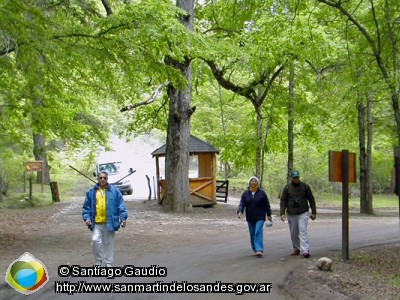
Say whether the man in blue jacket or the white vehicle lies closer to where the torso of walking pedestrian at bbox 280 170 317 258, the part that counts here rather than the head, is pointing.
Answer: the man in blue jacket

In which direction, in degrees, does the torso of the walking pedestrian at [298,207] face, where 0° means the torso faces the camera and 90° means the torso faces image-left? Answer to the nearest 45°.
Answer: approximately 0°

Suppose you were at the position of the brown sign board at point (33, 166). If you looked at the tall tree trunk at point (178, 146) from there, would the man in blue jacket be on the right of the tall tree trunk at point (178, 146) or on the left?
right

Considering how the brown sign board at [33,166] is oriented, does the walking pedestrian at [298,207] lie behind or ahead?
ahead

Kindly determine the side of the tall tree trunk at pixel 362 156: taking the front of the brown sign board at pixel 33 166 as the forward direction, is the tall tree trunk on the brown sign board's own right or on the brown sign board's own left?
on the brown sign board's own left

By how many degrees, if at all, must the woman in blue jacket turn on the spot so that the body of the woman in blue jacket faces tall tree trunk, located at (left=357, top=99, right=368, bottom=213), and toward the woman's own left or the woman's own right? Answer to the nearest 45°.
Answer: approximately 180°

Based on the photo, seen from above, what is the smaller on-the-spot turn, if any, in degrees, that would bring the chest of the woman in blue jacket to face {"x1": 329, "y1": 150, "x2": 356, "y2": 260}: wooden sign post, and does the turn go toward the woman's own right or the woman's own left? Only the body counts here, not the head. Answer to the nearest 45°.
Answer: approximately 90° to the woman's own left

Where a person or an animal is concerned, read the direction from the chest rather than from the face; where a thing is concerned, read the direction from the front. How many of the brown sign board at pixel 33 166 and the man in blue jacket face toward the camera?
2

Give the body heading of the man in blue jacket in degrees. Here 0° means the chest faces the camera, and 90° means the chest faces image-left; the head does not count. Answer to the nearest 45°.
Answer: approximately 0°

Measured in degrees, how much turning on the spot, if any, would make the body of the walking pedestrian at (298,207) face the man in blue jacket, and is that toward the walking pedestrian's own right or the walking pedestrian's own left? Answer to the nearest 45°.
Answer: approximately 45° to the walking pedestrian's own right

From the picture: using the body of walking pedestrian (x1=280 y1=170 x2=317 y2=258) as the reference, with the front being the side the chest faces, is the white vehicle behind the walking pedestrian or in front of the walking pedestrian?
behind
